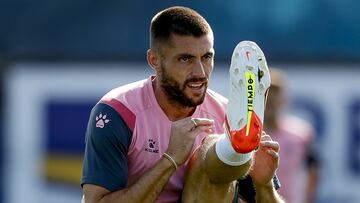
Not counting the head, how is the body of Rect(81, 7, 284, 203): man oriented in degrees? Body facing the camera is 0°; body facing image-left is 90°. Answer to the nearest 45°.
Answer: approximately 315°

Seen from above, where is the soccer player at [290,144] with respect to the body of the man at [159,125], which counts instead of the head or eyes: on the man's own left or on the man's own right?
on the man's own left
